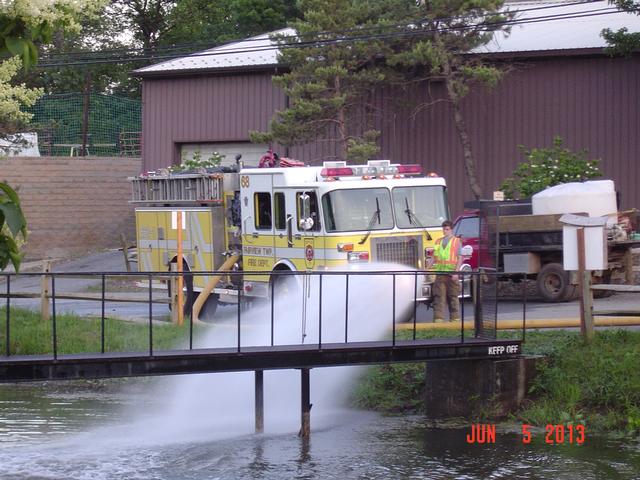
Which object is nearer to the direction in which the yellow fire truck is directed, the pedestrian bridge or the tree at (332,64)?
the pedestrian bridge

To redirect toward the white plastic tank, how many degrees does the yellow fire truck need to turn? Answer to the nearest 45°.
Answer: approximately 90° to its left

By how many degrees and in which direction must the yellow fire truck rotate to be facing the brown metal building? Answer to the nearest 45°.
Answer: approximately 90° to its left

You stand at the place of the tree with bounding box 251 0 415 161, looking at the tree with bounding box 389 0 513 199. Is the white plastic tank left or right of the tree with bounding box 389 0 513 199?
right

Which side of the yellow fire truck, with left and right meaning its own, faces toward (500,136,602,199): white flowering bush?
left

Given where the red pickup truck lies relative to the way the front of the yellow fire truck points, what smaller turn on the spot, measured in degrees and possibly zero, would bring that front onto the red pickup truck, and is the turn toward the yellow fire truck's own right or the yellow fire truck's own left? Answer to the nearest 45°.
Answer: approximately 90° to the yellow fire truck's own left

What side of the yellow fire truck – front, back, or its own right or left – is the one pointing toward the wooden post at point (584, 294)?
front

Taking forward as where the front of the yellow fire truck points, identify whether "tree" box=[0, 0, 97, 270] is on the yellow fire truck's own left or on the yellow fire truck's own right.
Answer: on the yellow fire truck's own right

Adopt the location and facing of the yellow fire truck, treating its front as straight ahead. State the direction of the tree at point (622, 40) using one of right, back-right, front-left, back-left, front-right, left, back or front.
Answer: left

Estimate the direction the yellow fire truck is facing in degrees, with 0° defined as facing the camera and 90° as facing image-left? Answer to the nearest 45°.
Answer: approximately 315°
